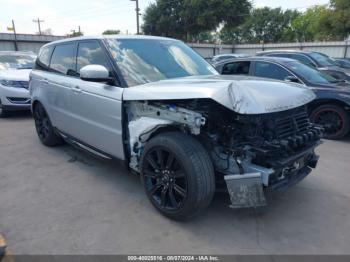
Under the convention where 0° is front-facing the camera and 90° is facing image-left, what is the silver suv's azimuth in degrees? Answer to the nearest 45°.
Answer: approximately 315°

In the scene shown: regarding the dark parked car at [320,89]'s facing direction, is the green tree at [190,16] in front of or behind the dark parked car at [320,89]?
behind

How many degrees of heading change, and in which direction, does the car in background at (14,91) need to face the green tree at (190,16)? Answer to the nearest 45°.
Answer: approximately 90° to its left

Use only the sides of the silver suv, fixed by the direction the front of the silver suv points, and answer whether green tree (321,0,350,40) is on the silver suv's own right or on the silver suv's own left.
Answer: on the silver suv's own left

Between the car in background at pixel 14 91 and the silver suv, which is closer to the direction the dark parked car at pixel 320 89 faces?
the silver suv

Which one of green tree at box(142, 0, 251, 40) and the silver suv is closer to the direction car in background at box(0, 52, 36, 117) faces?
the silver suv

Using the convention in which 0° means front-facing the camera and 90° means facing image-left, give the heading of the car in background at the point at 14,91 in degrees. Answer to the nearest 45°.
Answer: approximately 315°

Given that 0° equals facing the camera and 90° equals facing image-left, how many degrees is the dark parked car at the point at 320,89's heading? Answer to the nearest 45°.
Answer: approximately 315°

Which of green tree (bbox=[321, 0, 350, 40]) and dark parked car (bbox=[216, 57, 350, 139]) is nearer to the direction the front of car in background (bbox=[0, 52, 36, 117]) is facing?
the dark parked car

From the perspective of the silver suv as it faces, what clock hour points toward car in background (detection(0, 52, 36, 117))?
The car in background is roughly at 6 o'clock from the silver suv.
